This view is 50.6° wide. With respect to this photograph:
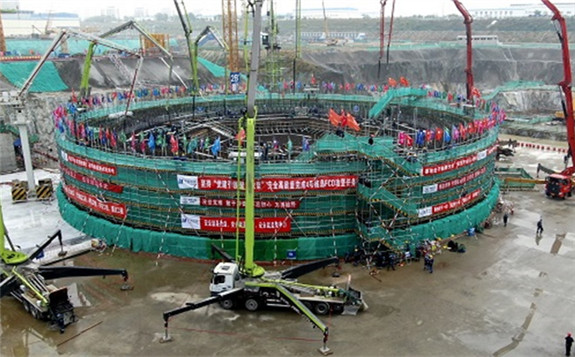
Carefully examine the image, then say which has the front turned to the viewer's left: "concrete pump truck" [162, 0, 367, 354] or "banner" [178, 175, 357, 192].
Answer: the concrete pump truck

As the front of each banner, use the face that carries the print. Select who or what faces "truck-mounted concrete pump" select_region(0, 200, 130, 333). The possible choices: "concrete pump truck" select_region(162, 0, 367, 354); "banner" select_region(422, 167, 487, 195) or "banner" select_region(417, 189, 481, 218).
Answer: the concrete pump truck

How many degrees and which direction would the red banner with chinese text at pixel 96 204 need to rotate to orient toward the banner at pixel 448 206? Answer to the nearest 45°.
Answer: approximately 135° to its left

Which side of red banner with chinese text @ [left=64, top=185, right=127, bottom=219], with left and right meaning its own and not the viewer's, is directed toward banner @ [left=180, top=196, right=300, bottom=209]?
left

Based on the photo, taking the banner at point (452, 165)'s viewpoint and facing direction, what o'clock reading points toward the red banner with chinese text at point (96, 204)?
The red banner with chinese text is roughly at 4 o'clock from the banner.

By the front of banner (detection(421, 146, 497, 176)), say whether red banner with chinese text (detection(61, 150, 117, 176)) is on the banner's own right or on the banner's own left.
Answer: on the banner's own right

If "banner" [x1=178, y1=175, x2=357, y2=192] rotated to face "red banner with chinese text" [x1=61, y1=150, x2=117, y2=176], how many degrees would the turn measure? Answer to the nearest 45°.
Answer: approximately 90° to its right

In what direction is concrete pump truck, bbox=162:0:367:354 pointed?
to the viewer's left

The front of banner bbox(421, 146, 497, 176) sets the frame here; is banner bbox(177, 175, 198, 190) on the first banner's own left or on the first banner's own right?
on the first banner's own right

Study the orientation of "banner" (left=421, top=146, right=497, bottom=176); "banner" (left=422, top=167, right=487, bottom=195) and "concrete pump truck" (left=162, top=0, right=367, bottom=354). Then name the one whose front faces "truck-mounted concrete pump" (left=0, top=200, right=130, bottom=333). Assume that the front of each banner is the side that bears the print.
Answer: the concrete pump truck

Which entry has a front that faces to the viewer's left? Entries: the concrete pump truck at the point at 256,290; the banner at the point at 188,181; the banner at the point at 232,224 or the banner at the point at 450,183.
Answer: the concrete pump truck

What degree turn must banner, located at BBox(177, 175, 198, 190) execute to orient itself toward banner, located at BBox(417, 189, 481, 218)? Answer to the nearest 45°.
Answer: approximately 90° to its left

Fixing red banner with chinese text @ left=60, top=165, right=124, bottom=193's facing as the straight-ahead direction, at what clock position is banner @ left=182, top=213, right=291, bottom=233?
The banner is roughly at 9 o'clock from the red banner with chinese text.
